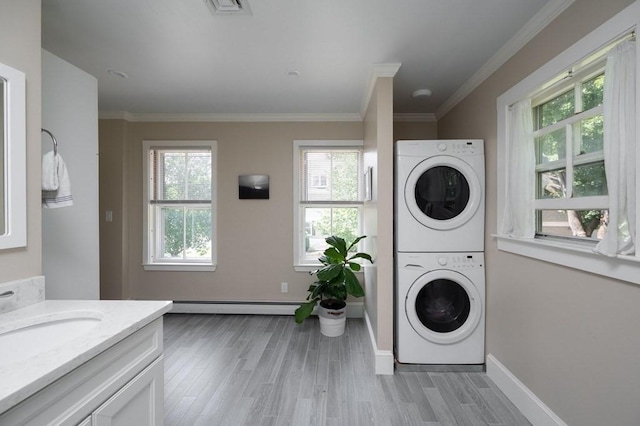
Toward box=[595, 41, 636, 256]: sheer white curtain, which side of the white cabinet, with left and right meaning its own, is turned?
front

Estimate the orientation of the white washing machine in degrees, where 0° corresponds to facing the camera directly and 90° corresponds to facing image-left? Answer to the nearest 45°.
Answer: approximately 0°

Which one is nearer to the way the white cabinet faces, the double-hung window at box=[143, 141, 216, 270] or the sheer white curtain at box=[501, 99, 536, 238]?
the sheer white curtain

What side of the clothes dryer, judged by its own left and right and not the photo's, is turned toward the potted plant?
right

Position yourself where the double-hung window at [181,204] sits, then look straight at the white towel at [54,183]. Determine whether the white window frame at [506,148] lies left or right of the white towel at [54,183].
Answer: left

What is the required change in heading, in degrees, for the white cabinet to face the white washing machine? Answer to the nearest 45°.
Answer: approximately 45° to its left

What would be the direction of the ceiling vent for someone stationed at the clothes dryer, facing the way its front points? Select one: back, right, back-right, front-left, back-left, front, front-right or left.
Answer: front-right

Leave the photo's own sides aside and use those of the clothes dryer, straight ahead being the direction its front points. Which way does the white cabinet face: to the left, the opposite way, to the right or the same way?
to the left

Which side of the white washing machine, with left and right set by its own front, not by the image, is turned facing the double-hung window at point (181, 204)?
right

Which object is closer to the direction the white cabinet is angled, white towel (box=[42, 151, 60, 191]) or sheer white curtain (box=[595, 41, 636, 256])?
the sheer white curtain

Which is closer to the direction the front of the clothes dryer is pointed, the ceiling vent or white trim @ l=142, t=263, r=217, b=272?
the ceiling vent

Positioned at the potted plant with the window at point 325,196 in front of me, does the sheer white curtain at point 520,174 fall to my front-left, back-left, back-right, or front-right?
back-right

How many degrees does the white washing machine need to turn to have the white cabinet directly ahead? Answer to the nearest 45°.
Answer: approximately 45° to its right

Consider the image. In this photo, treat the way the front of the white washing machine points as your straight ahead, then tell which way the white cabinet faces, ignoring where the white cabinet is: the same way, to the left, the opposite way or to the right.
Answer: to the left
